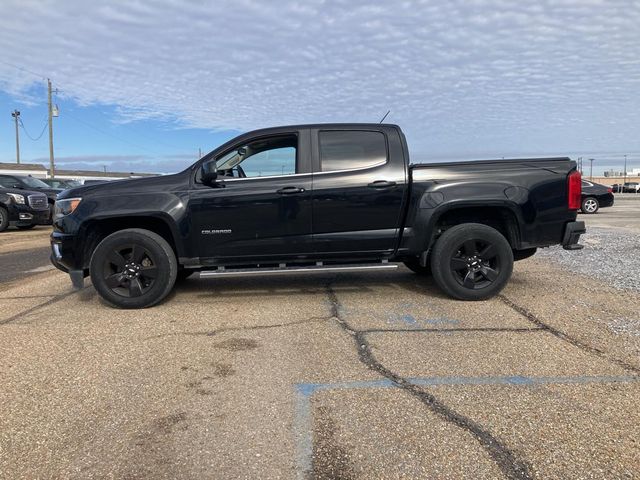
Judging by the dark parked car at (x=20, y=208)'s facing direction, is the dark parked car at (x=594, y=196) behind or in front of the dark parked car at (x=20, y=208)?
in front

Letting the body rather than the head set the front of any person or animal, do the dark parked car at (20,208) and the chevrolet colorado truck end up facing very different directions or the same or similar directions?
very different directions

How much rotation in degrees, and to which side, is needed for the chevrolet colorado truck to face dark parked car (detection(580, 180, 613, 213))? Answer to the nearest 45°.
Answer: approximately 135° to its right

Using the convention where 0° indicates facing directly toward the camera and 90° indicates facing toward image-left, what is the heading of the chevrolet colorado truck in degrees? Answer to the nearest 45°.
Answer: approximately 90°

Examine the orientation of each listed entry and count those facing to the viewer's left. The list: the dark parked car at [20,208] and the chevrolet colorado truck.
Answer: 1

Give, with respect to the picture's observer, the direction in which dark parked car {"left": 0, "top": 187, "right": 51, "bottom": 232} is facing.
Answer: facing the viewer and to the right of the viewer
